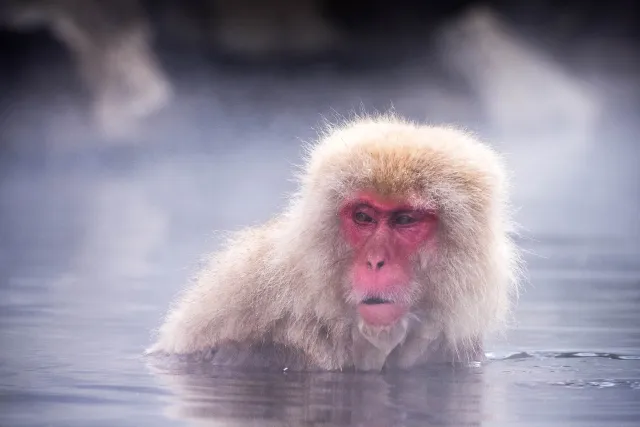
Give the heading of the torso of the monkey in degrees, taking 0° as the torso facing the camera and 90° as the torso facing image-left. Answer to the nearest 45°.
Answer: approximately 315°
